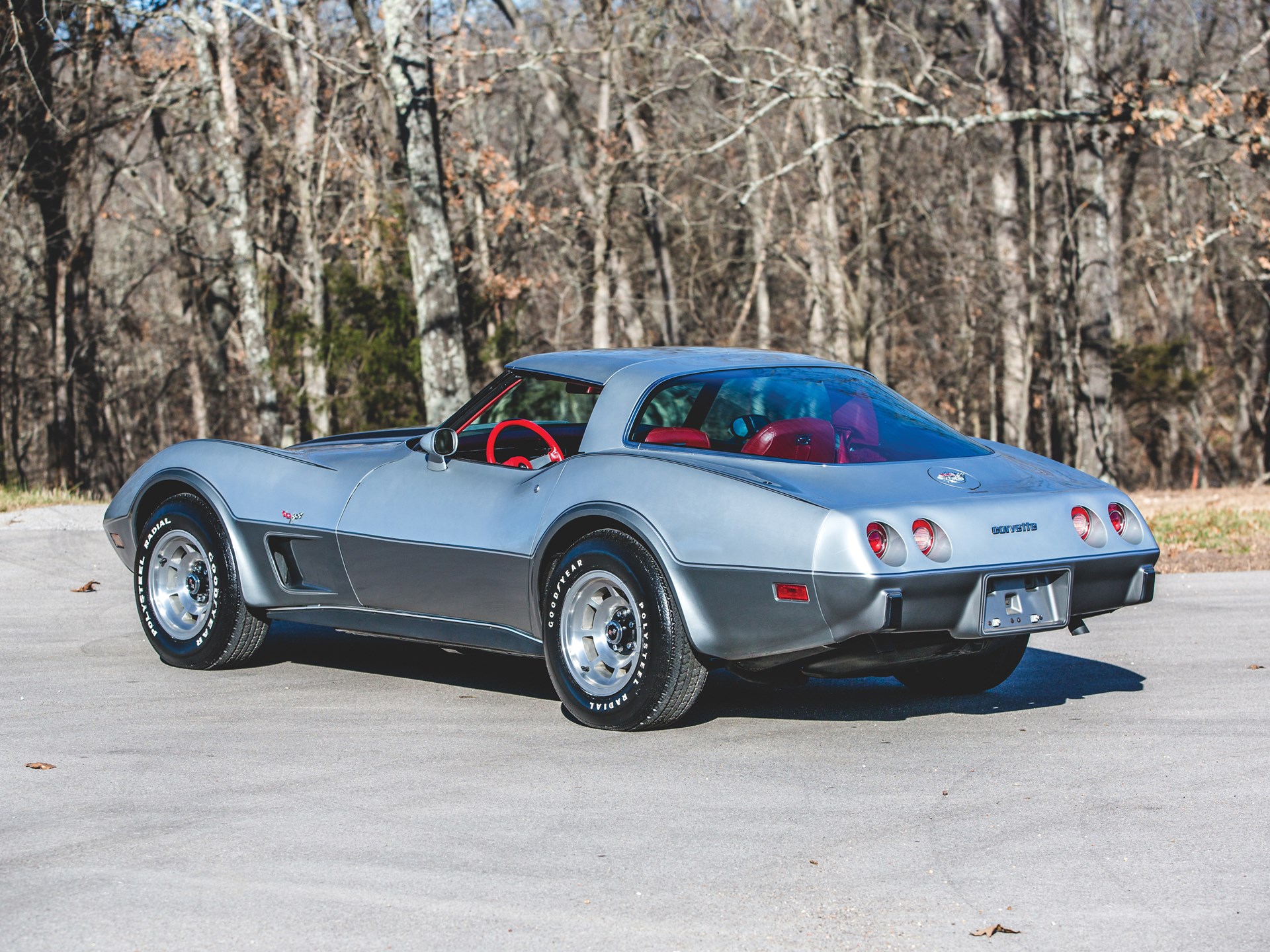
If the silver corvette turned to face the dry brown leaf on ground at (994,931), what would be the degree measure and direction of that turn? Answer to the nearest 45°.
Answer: approximately 135° to its left

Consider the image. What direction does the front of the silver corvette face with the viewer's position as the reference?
facing away from the viewer and to the left of the viewer
